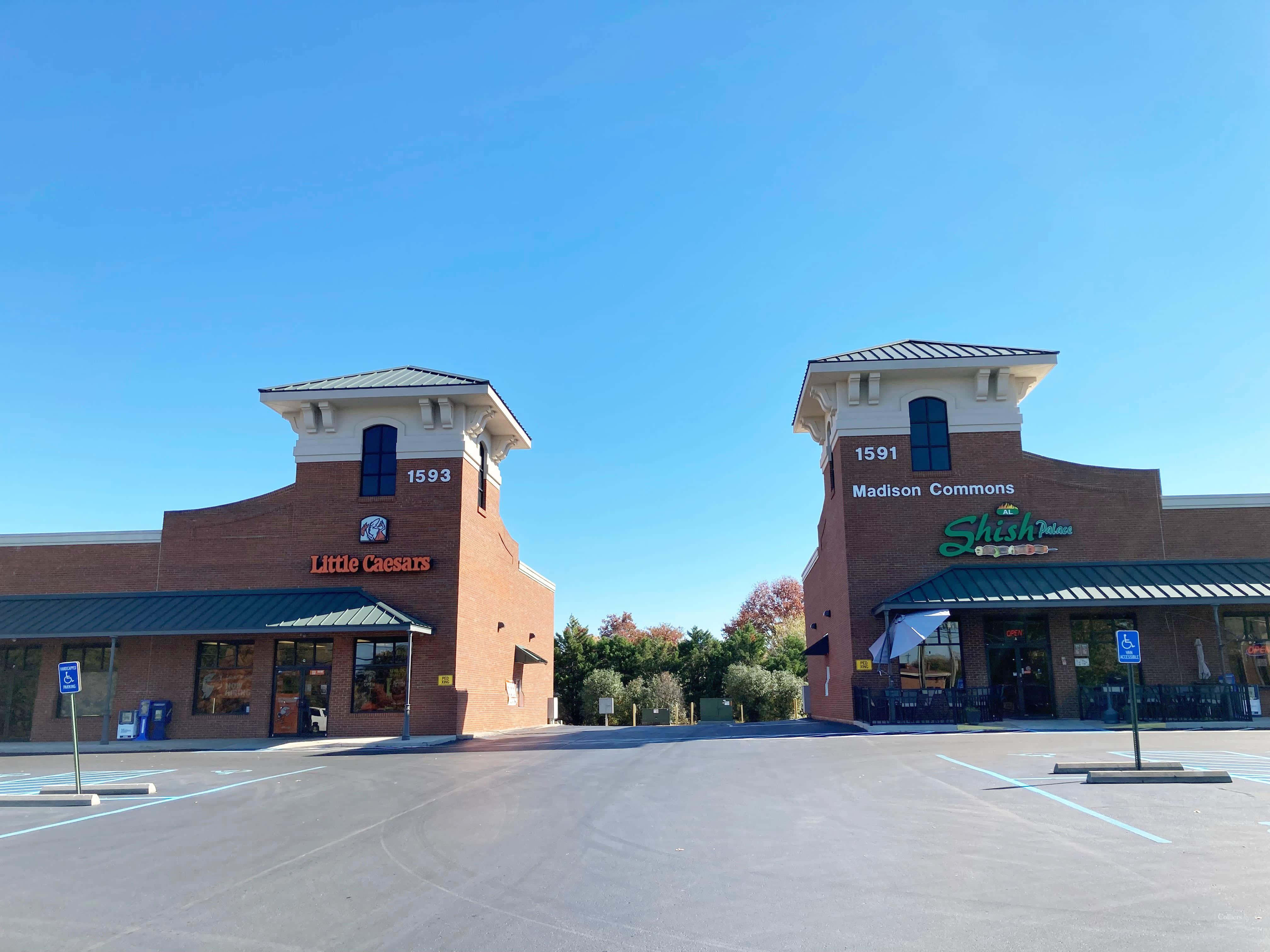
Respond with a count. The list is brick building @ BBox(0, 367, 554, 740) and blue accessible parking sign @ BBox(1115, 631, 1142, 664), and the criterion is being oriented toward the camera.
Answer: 2

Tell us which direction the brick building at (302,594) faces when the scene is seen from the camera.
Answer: facing the viewer

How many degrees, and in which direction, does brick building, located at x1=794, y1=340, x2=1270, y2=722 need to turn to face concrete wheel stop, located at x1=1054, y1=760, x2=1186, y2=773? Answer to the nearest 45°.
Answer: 0° — it already faces it

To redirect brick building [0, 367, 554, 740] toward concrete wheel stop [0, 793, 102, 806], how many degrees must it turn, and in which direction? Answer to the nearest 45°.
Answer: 0° — it already faces it

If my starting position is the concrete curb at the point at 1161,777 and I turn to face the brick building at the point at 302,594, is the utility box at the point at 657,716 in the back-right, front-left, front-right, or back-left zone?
front-right

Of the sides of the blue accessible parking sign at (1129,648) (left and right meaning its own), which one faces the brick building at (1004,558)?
back

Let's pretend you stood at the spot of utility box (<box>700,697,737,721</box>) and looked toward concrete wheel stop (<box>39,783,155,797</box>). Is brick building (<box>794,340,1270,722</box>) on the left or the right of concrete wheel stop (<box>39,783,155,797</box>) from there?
left

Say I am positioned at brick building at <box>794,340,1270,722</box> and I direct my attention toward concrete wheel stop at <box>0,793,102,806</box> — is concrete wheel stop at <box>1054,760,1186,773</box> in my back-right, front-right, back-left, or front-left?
front-left

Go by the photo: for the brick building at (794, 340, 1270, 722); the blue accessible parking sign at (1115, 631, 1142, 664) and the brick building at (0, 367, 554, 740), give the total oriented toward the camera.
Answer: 3

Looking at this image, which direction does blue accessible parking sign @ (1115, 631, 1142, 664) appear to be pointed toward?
toward the camera

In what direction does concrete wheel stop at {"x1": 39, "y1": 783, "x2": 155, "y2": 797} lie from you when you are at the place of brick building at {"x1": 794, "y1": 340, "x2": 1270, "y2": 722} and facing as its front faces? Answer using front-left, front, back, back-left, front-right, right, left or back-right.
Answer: front-right

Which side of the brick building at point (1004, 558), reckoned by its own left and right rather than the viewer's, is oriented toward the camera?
front

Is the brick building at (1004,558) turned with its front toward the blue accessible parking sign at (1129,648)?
yes

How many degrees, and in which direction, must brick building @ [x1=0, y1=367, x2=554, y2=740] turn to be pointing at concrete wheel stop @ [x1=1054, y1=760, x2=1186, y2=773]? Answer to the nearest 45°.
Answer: approximately 45° to its left

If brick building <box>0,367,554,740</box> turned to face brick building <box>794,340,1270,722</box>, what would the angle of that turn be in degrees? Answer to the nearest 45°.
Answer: approximately 45° to its left
